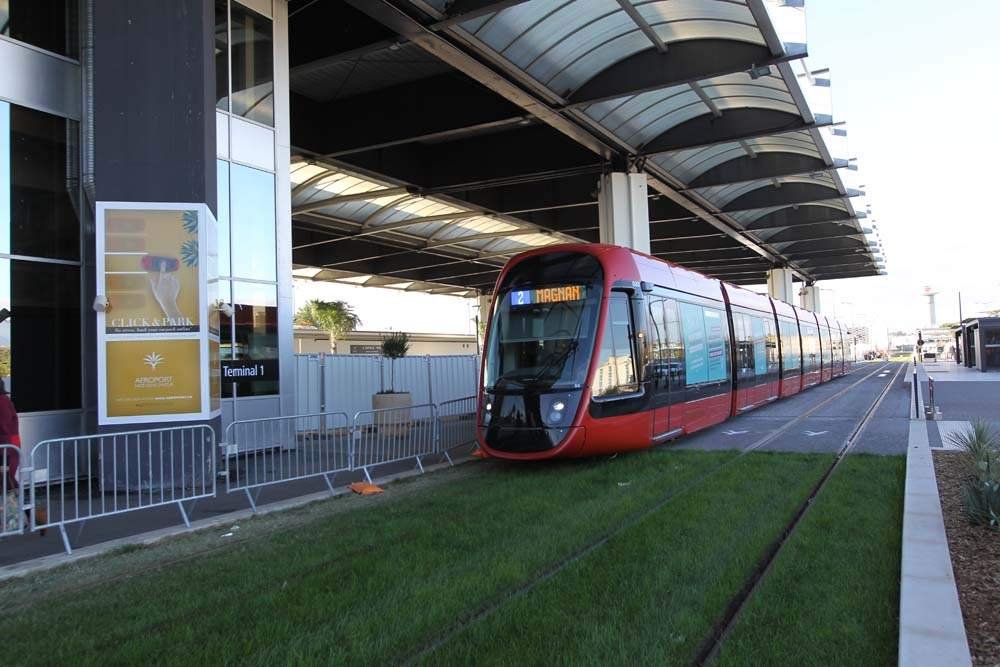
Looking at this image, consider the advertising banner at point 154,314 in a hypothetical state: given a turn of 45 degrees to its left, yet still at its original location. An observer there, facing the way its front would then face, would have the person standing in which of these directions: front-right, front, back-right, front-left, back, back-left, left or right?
right

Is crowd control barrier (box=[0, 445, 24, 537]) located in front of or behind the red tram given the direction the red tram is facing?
in front

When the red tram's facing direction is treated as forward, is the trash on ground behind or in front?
in front

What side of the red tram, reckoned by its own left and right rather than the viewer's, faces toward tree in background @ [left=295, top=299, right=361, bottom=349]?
right

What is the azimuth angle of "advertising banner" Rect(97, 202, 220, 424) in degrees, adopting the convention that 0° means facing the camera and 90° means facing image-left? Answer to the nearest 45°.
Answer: approximately 0°

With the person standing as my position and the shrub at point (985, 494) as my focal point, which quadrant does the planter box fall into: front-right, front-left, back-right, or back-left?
front-left

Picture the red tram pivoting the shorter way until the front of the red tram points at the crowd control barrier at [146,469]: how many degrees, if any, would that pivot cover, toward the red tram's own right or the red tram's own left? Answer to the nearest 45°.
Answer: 0° — it already faces it

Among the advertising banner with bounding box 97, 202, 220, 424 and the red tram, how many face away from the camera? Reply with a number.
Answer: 0

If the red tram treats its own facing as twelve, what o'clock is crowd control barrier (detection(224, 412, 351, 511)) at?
The crowd control barrier is roughly at 1 o'clock from the red tram.

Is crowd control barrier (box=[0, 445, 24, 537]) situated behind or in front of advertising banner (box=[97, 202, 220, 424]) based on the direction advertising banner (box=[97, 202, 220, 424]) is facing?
in front

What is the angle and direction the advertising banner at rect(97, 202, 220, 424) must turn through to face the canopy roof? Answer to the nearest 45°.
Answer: approximately 135° to its left
